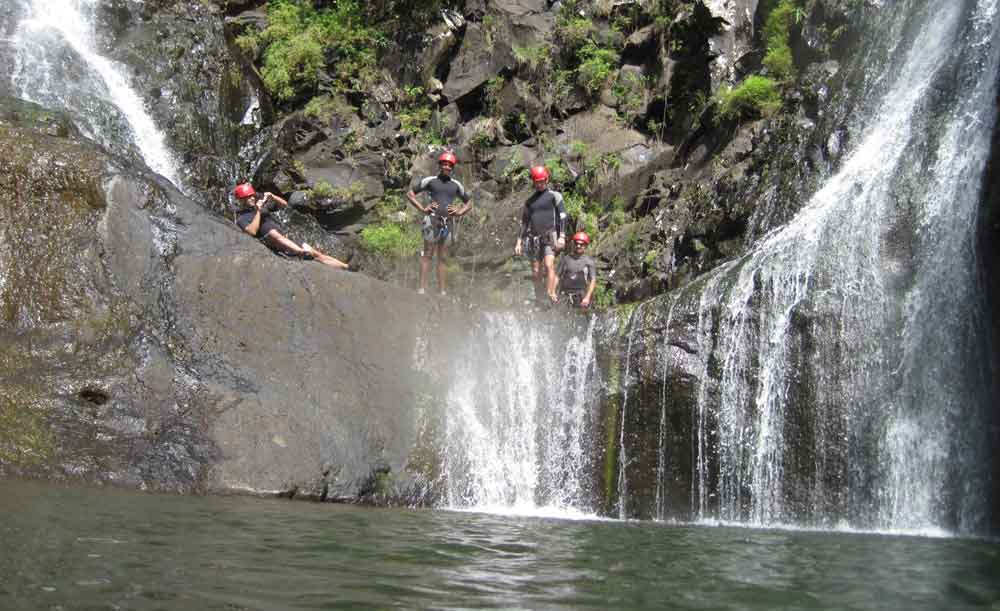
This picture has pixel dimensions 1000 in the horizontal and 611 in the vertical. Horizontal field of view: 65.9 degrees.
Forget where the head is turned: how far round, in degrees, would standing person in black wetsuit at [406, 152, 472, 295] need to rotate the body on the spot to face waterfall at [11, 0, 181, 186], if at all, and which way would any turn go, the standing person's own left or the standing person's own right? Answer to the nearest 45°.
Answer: approximately 135° to the standing person's own right

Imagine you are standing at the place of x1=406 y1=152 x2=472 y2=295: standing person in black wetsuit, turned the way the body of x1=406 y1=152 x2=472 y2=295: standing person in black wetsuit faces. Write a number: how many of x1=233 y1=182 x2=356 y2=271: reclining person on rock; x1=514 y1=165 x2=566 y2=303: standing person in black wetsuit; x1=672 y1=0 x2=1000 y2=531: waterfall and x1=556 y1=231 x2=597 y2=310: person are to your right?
1

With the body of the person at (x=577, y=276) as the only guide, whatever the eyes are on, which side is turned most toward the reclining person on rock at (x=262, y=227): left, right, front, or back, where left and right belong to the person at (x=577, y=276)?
right

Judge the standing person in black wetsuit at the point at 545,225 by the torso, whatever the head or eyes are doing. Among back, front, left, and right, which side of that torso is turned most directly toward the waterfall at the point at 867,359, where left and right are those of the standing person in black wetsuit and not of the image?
left

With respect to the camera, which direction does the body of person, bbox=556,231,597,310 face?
toward the camera

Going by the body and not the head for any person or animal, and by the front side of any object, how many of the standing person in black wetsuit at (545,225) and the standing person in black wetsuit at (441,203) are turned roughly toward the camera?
2

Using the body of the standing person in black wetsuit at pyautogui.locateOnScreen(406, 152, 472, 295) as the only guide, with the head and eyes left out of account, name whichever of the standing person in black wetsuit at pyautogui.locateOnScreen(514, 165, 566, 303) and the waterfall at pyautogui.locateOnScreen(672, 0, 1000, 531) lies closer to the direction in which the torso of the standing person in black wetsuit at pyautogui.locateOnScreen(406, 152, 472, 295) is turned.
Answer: the waterfall

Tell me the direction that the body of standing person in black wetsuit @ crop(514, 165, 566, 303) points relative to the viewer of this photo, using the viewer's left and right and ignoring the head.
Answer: facing the viewer

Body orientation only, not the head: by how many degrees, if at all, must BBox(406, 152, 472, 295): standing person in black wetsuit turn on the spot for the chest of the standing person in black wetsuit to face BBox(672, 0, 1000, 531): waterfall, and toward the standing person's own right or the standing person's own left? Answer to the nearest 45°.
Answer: approximately 90° to the standing person's own left

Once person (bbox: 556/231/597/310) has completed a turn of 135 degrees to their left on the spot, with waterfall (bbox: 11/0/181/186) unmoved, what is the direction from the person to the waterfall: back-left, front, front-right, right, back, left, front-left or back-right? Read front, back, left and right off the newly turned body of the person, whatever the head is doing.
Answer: back-left

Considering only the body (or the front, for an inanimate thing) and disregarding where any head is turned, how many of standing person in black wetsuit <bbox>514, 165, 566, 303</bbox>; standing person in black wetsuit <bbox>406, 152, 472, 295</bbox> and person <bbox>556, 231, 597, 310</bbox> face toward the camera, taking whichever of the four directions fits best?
3

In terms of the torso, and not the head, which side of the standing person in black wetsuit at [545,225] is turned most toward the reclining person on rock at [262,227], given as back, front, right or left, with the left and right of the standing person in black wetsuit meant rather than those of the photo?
right
